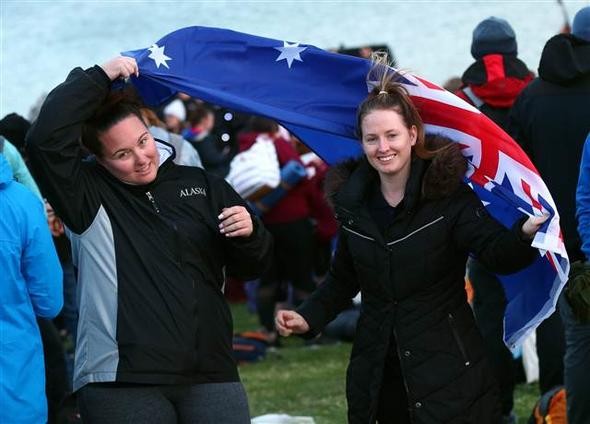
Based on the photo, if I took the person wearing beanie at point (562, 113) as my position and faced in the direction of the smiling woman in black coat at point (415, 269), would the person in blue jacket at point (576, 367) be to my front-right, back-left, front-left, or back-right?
front-left

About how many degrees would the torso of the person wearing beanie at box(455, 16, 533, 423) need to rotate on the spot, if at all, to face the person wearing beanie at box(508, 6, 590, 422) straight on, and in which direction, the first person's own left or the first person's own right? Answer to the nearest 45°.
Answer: approximately 135° to the first person's own right

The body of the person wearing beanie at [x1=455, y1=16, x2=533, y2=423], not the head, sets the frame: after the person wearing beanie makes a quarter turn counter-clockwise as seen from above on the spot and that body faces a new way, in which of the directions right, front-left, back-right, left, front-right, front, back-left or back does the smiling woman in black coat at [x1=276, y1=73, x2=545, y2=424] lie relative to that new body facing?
left

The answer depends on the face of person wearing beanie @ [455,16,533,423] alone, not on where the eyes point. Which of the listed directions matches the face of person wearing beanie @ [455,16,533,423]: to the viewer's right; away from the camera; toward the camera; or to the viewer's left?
away from the camera

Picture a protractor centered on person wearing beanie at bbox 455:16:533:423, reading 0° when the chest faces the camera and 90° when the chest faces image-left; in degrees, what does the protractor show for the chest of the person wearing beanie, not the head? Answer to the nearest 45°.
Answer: approximately 180°

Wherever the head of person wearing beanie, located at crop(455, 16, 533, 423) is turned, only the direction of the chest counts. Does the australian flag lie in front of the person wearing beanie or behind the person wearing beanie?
behind
